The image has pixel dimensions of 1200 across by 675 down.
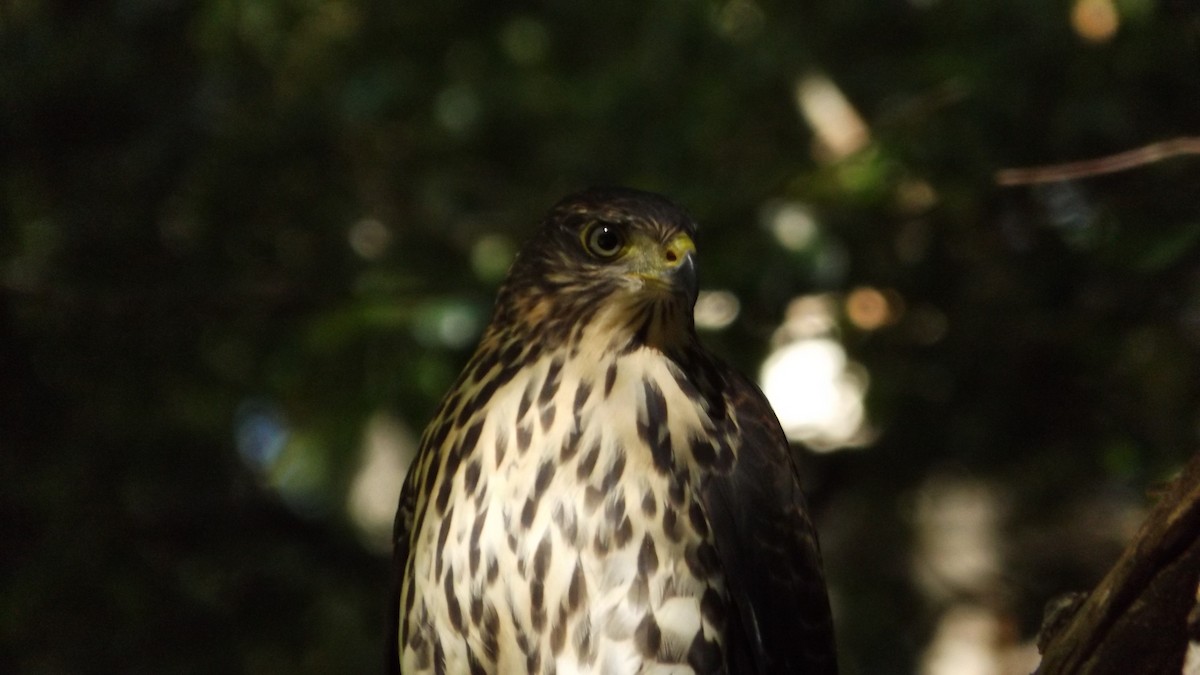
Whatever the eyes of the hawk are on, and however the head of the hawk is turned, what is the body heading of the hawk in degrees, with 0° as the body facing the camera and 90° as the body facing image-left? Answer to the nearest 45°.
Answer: approximately 0°

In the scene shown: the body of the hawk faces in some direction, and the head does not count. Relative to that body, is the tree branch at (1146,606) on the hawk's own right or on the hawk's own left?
on the hawk's own left

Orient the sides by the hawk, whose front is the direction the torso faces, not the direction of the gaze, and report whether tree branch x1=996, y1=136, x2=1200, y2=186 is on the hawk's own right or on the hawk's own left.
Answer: on the hawk's own left
